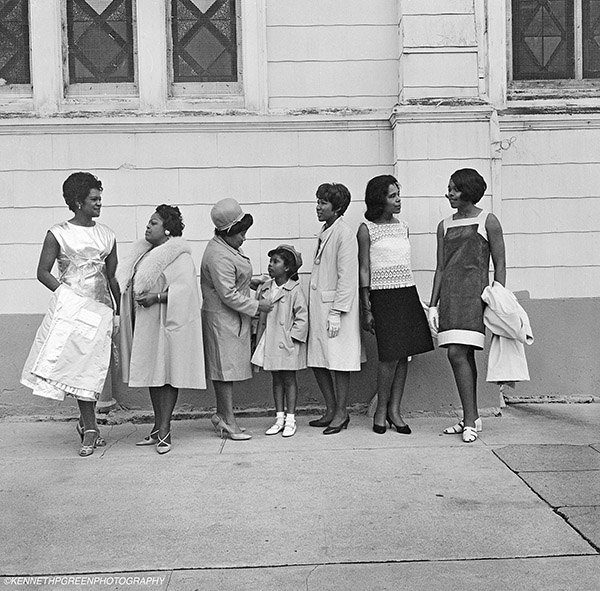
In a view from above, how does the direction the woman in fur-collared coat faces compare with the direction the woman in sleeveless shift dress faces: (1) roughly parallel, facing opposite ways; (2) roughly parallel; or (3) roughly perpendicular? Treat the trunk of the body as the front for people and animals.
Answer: roughly parallel

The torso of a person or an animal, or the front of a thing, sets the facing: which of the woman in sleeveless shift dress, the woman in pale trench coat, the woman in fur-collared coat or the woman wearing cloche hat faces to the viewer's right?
the woman wearing cloche hat

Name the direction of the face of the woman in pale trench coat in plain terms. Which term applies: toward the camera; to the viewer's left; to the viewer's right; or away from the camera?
to the viewer's left

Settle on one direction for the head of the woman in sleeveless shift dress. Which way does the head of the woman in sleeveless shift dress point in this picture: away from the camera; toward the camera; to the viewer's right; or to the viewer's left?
to the viewer's left

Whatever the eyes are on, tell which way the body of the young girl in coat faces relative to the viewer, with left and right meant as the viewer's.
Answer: facing the viewer and to the left of the viewer

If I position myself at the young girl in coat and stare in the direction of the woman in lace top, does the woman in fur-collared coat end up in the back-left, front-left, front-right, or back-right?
back-right

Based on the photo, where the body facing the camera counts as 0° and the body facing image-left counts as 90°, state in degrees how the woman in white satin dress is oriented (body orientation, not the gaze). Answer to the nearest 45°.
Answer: approximately 315°

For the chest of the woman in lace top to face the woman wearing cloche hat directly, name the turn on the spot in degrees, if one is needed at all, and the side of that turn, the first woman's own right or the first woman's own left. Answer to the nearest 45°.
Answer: approximately 135° to the first woman's own right

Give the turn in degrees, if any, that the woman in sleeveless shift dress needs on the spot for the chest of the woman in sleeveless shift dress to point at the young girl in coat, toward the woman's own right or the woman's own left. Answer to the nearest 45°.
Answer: approximately 45° to the woman's own right

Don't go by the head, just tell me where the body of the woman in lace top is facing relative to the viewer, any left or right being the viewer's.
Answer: facing the viewer and to the right of the viewer

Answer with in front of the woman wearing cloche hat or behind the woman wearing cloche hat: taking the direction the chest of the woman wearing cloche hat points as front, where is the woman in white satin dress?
behind

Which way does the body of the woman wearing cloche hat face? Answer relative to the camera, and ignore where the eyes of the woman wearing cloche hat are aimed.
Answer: to the viewer's right

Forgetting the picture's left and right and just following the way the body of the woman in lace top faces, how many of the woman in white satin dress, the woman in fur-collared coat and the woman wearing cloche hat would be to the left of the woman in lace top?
0
